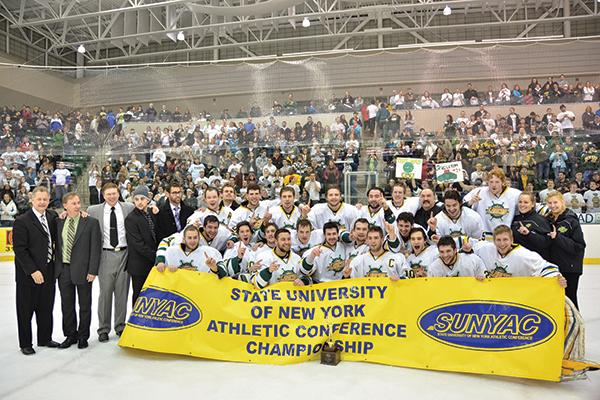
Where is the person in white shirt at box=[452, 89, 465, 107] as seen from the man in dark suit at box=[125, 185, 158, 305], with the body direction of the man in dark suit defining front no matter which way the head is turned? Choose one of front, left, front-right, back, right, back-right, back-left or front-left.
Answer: left

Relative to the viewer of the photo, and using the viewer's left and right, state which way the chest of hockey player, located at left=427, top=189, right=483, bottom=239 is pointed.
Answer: facing the viewer

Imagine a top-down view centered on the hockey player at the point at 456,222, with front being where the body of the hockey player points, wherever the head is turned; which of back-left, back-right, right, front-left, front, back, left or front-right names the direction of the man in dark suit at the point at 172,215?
right

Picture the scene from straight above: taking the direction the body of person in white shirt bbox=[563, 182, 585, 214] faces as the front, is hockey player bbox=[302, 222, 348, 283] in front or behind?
in front

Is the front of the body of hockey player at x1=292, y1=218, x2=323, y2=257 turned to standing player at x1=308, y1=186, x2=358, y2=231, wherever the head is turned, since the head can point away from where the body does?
no

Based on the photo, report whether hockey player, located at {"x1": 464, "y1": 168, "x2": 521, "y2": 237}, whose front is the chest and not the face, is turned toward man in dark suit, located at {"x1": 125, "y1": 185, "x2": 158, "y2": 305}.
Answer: no

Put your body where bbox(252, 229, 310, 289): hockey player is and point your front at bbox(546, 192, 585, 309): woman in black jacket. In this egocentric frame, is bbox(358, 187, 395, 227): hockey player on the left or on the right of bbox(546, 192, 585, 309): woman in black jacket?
left

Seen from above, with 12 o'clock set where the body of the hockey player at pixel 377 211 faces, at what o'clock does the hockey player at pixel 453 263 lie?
the hockey player at pixel 453 263 is roughly at 11 o'clock from the hockey player at pixel 377 211.

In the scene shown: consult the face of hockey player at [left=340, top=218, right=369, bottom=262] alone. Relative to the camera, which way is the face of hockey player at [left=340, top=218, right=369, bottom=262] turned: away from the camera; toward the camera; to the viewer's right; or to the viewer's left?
toward the camera

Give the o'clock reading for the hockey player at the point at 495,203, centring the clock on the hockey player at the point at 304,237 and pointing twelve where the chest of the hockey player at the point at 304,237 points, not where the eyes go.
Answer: the hockey player at the point at 495,203 is roughly at 9 o'clock from the hockey player at the point at 304,237.

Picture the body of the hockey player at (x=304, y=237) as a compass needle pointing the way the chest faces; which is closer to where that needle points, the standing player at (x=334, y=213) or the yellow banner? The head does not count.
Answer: the yellow banner

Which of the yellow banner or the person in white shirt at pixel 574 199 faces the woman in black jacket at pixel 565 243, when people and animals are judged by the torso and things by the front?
the person in white shirt

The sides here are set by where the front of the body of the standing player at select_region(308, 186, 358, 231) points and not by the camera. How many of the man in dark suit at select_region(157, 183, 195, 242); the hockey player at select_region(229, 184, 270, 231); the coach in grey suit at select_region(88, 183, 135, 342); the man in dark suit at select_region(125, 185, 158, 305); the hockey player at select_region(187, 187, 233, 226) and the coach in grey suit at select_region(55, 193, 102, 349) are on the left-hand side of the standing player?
0

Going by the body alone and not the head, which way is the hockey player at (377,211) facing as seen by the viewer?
toward the camera

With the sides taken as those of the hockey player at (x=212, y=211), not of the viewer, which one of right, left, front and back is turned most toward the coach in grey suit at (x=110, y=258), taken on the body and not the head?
right

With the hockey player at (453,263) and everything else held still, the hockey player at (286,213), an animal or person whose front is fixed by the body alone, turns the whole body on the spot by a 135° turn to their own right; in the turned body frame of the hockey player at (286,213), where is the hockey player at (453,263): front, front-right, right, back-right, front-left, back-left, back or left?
back

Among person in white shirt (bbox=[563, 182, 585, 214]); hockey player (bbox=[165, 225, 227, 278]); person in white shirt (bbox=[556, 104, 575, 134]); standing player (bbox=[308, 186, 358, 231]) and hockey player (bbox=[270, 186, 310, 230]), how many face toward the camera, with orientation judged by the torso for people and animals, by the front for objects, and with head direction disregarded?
5

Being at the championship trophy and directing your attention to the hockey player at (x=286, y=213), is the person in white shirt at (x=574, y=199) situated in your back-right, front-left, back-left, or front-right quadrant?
front-right

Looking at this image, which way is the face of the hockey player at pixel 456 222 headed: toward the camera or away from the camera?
toward the camera

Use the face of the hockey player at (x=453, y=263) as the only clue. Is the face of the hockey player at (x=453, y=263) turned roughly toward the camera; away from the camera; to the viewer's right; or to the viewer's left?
toward the camera

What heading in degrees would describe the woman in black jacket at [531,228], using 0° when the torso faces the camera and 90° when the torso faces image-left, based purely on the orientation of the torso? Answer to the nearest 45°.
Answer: approximately 45°
